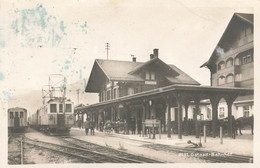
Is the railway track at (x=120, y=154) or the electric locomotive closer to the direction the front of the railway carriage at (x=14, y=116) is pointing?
the railway track

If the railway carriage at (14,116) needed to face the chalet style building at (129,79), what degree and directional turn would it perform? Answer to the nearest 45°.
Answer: approximately 135° to its left

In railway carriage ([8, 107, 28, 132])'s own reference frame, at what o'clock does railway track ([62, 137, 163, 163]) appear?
The railway track is roughly at 10 o'clock from the railway carriage.

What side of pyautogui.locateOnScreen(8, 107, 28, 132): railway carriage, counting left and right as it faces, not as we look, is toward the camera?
front

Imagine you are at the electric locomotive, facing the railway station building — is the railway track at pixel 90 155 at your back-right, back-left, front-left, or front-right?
front-right
